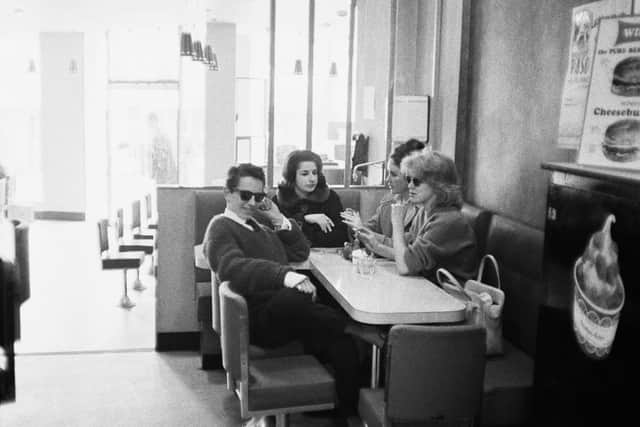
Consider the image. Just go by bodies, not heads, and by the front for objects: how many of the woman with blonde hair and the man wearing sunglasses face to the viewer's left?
1

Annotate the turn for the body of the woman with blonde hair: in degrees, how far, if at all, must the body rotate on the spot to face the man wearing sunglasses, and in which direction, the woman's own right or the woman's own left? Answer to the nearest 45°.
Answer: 0° — they already face them

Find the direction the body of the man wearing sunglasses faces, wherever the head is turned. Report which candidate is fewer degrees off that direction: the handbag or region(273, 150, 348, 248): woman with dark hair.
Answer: the handbag

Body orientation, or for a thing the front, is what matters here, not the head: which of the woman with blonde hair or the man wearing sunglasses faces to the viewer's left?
the woman with blonde hair

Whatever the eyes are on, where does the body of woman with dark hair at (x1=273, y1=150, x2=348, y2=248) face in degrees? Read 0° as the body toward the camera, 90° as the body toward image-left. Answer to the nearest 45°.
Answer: approximately 315°

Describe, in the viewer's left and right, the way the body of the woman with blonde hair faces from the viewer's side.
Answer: facing to the left of the viewer

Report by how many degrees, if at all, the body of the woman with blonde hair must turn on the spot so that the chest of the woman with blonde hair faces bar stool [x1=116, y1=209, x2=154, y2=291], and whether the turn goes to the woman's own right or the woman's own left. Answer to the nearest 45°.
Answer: approximately 45° to the woman's own right
